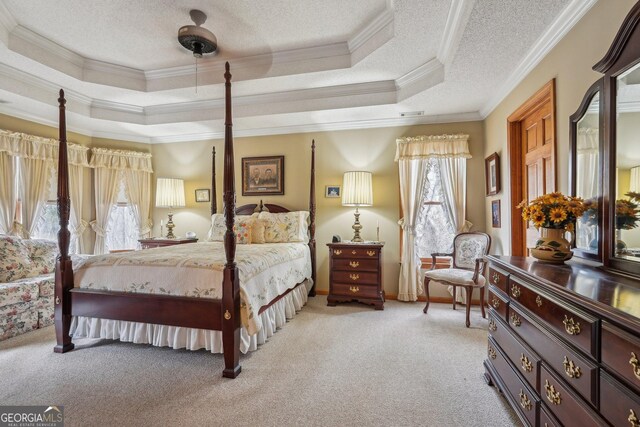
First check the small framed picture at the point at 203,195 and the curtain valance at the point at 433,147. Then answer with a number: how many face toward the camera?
2

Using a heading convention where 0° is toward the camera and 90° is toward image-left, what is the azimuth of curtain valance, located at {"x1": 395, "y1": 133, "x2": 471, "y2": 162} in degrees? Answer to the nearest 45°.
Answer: approximately 0°

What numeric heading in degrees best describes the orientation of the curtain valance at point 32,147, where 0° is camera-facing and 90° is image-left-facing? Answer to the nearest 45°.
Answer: approximately 315°

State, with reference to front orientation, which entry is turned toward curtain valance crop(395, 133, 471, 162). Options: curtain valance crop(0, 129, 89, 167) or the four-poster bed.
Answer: curtain valance crop(0, 129, 89, 167)

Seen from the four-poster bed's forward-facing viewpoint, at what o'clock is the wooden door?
The wooden door is roughly at 8 o'clock from the four-poster bed.

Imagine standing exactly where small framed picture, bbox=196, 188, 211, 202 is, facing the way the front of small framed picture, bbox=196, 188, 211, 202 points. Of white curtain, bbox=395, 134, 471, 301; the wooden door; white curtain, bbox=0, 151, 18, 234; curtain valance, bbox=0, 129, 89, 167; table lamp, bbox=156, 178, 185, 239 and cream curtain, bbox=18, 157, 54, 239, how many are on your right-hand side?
4

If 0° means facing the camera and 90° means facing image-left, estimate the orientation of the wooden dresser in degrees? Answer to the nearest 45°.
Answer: approximately 45°
